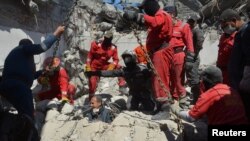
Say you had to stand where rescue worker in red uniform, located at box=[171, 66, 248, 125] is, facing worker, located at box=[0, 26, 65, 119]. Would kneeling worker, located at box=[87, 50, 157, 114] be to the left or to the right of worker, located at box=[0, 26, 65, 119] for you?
right

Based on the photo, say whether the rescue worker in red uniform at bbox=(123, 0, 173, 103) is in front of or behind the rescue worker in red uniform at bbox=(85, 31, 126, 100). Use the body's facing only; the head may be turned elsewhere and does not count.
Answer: in front

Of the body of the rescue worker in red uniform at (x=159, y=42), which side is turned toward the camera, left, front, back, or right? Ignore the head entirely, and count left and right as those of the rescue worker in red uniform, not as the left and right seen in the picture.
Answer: left

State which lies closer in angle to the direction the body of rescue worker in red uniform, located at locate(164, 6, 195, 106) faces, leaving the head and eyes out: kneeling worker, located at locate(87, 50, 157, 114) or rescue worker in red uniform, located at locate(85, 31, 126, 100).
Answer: the kneeling worker

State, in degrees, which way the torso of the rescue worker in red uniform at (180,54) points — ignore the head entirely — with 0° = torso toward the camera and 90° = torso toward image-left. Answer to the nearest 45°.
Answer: approximately 45°

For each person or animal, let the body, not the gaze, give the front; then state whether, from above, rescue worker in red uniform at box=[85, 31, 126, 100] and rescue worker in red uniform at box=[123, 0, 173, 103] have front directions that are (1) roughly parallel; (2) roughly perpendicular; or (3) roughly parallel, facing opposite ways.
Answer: roughly perpendicular

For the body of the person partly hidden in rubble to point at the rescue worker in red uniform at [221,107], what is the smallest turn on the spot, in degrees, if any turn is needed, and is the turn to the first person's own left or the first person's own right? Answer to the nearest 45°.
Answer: approximately 90° to the first person's own left

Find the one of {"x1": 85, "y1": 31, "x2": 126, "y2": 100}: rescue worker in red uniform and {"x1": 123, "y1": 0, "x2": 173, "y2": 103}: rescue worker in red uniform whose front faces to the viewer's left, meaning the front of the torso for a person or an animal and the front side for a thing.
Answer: {"x1": 123, "y1": 0, "x2": 173, "y2": 103}: rescue worker in red uniform
